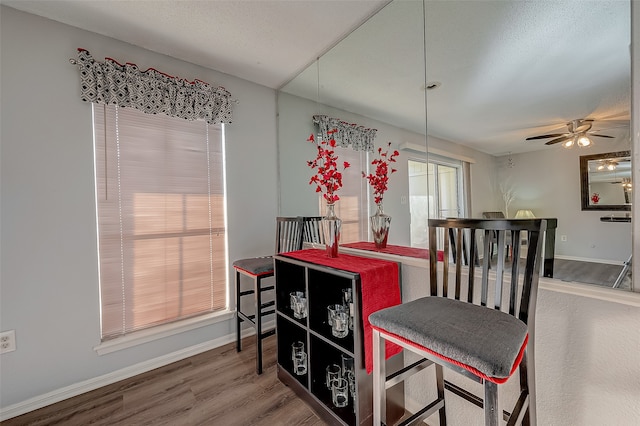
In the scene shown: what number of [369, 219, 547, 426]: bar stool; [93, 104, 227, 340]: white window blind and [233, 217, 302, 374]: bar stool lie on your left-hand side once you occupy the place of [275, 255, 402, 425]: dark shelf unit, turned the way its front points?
1

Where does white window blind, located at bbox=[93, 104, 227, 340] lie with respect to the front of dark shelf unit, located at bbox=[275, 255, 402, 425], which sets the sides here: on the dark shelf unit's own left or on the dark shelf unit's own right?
on the dark shelf unit's own right

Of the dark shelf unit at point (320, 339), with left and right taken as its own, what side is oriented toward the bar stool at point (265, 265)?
right

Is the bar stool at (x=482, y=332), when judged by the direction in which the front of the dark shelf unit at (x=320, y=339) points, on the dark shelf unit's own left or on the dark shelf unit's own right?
on the dark shelf unit's own left

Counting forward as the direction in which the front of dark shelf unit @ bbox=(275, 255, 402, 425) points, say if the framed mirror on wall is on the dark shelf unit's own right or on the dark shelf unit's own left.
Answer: on the dark shelf unit's own left

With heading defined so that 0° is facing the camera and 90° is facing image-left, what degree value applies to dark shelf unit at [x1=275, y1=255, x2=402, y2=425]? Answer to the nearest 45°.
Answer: approximately 45°

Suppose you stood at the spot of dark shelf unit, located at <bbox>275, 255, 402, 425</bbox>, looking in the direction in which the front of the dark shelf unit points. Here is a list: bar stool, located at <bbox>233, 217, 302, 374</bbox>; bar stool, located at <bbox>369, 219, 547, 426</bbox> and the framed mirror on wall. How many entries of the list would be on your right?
1
